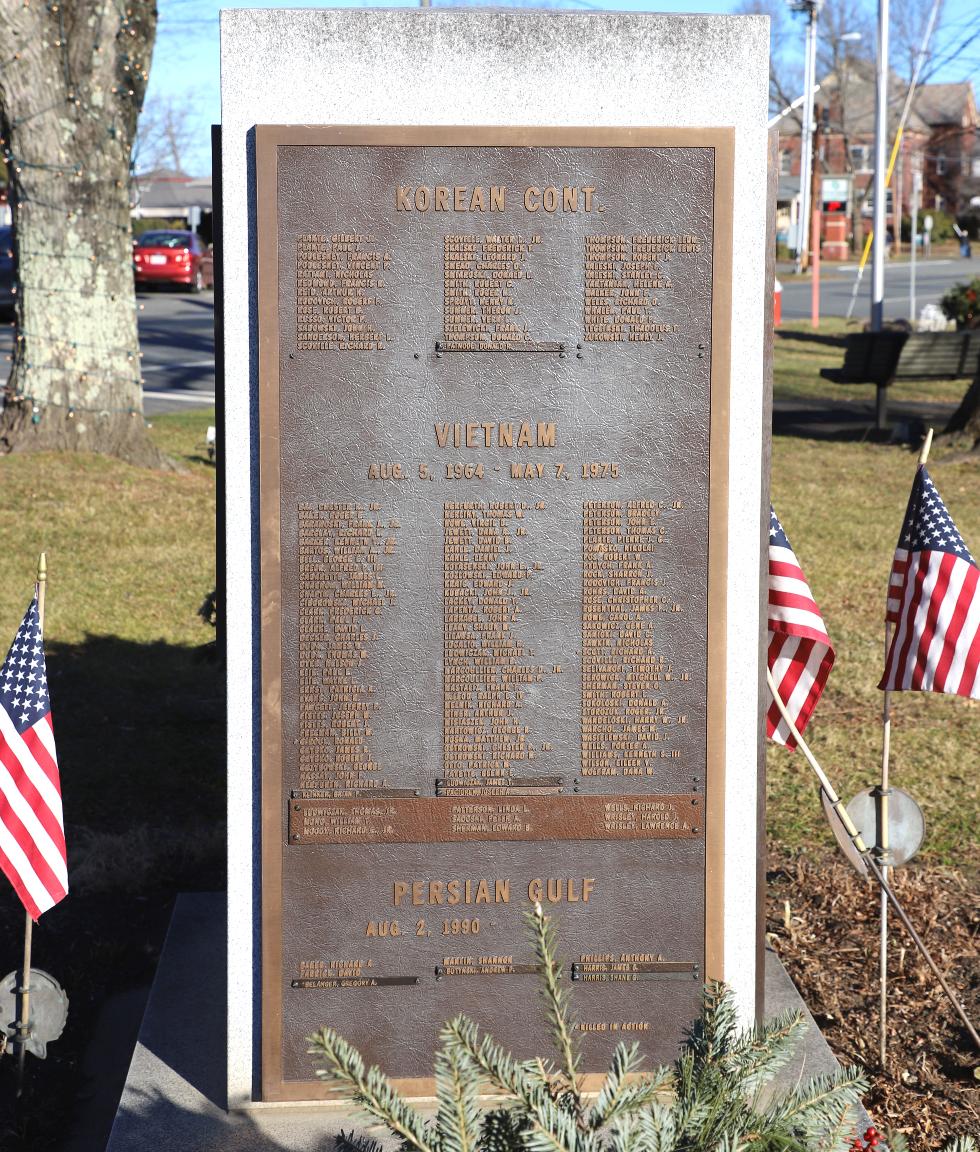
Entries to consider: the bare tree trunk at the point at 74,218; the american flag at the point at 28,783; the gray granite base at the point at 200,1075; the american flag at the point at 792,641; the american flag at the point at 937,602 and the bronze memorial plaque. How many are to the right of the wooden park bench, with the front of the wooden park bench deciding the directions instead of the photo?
0

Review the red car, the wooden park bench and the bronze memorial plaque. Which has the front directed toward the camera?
the bronze memorial plaque

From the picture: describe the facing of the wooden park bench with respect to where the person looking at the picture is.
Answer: facing away from the viewer and to the left of the viewer

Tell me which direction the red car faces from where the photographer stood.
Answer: facing away from the viewer and to the right of the viewer

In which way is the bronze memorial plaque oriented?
toward the camera

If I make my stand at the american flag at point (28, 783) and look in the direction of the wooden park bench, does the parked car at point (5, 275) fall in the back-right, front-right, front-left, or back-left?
front-left

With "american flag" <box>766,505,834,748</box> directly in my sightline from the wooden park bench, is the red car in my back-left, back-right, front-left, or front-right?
back-right

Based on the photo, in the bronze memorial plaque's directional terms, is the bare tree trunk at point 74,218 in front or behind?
behind

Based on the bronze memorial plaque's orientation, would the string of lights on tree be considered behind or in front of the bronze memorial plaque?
behind

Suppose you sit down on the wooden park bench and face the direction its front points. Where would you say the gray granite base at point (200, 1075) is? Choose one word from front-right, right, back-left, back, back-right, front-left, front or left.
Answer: back-left

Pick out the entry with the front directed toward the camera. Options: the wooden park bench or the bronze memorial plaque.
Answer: the bronze memorial plaque
